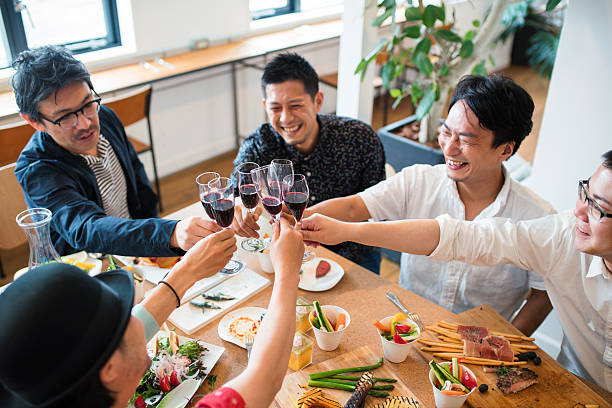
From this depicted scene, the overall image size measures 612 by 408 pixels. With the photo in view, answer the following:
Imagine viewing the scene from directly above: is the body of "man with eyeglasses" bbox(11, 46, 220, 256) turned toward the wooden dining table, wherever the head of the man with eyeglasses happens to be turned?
yes

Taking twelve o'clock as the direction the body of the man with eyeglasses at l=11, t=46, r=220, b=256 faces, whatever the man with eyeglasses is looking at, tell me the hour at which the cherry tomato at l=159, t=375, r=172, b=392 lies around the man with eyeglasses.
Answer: The cherry tomato is roughly at 1 o'clock from the man with eyeglasses.

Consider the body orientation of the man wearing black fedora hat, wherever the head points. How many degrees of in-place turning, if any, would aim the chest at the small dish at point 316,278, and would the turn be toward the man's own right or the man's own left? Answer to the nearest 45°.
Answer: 0° — they already face it

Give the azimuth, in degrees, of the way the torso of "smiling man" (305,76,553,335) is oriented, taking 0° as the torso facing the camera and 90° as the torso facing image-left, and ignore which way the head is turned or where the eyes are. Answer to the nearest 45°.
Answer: approximately 45°

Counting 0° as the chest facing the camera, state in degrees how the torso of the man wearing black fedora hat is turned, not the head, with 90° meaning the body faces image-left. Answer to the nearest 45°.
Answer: approximately 225°

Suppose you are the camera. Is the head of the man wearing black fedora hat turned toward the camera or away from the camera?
away from the camera

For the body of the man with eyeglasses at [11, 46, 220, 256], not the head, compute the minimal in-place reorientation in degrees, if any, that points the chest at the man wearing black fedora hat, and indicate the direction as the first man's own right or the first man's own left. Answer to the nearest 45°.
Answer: approximately 45° to the first man's own right

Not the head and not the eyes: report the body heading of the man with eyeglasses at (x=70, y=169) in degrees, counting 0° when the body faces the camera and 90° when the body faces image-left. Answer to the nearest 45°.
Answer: approximately 315°

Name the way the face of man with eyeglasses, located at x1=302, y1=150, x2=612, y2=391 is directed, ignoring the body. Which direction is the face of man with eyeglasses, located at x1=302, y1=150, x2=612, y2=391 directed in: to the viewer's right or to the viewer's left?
to the viewer's left

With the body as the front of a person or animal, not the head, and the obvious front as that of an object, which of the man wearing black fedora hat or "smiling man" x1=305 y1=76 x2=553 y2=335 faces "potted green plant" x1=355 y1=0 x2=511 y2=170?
the man wearing black fedora hat

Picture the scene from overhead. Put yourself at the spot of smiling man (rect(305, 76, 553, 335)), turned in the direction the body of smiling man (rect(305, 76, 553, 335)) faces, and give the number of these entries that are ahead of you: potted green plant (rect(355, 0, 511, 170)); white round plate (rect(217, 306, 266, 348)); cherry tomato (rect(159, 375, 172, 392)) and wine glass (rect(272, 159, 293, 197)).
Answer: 3
